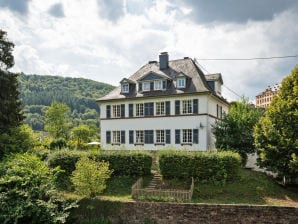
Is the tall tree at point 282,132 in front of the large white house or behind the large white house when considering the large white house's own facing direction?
in front

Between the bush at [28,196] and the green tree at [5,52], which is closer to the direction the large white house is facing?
the bush

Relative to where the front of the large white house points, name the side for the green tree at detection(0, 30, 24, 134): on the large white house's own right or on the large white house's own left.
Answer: on the large white house's own right

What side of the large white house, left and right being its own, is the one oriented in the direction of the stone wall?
front

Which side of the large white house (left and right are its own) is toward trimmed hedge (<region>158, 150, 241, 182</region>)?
front

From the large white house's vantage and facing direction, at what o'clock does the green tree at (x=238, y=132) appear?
The green tree is roughly at 10 o'clock from the large white house.

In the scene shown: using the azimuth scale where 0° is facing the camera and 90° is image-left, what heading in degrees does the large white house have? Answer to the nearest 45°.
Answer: approximately 0°
